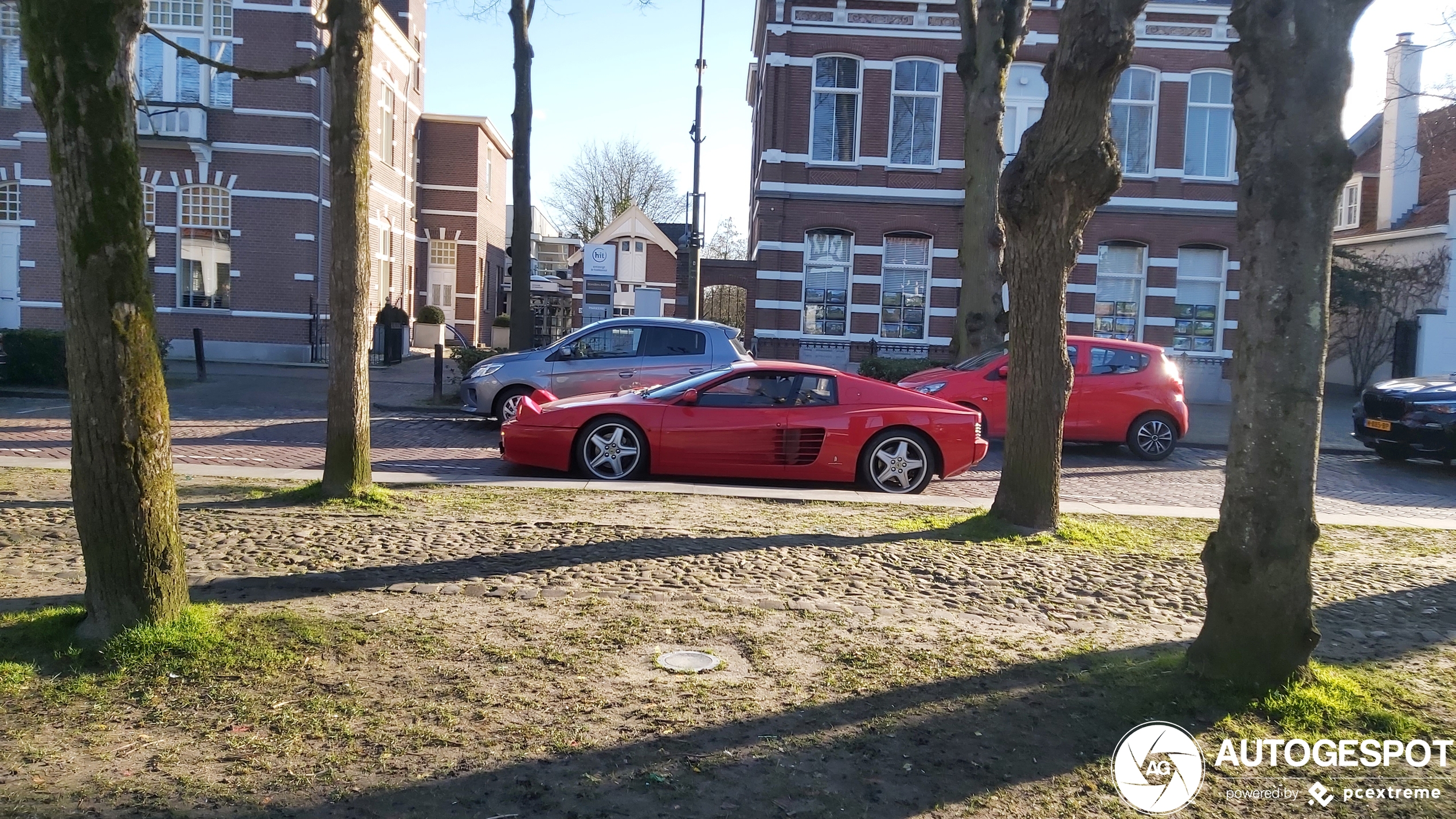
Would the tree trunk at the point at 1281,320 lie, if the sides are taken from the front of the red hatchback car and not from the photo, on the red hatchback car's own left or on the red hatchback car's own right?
on the red hatchback car's own left

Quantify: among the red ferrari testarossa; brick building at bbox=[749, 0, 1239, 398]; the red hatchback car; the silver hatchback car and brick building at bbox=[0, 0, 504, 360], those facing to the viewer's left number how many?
3

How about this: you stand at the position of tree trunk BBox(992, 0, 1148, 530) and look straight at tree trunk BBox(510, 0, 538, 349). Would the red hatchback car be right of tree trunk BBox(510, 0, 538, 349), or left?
right

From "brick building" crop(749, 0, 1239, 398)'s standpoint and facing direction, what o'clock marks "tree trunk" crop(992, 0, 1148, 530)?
The tree trunk is roughly at 12 o'clock from the brick building.

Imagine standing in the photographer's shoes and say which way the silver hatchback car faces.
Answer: facing to the left of the viewer

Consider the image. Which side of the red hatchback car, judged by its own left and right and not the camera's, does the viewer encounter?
left

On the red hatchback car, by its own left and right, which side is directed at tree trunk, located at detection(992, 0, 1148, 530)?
left

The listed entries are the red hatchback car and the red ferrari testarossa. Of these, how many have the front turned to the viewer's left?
2

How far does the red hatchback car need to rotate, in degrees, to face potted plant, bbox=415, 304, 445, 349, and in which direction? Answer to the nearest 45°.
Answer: approximately 45° to its right

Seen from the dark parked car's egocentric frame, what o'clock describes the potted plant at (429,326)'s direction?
The potted plant is roughly at 2 o'clock from the dark parked car.

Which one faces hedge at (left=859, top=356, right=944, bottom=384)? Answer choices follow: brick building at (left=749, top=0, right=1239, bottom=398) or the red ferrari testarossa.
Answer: the brick building

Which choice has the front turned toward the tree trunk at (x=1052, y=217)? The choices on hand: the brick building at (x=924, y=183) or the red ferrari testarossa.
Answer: the brick building

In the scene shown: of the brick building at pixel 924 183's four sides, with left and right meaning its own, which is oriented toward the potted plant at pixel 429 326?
right
